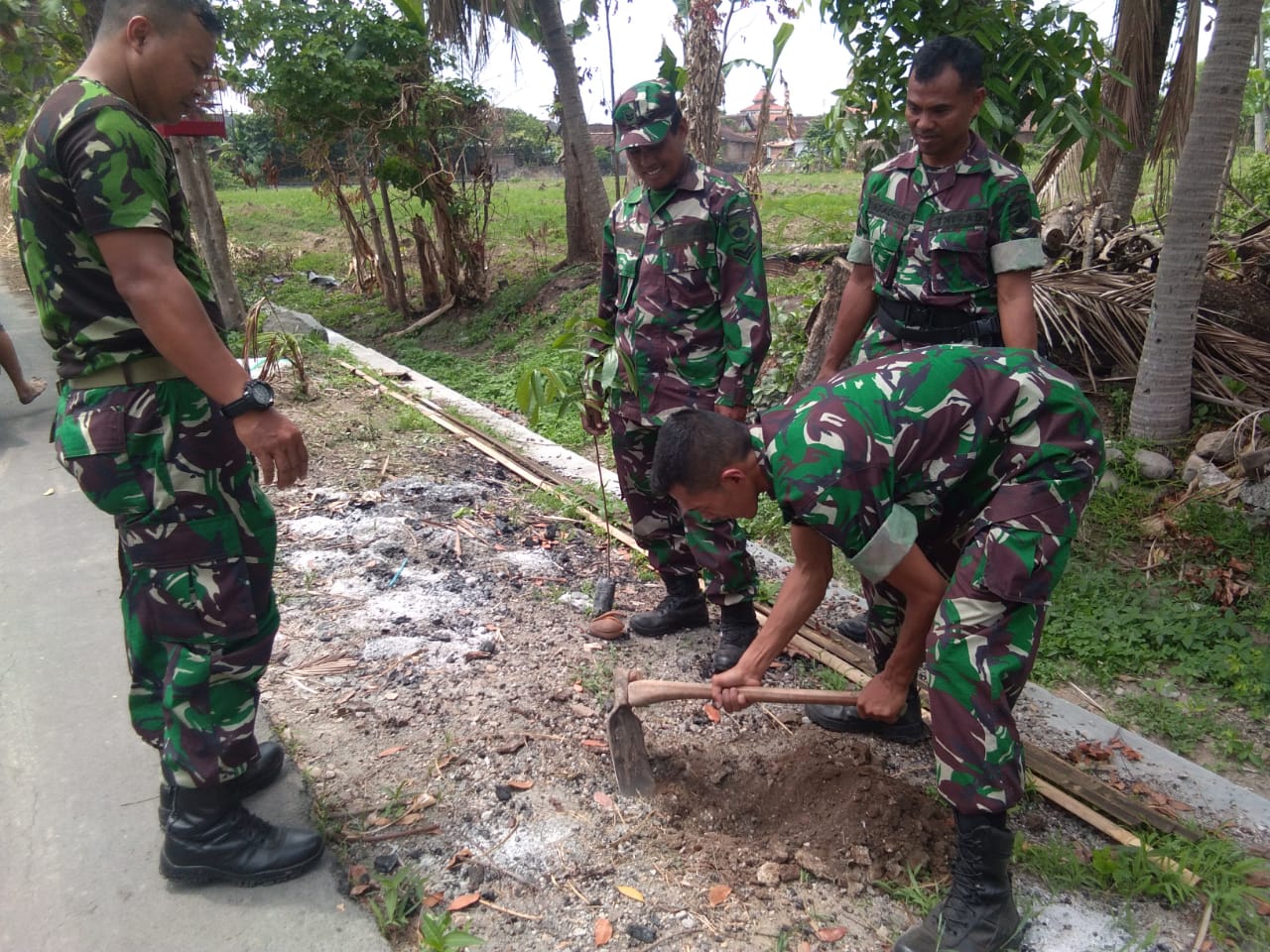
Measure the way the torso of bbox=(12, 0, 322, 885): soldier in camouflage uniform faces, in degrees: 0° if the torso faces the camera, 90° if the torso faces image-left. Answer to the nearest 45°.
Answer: approximately 270°

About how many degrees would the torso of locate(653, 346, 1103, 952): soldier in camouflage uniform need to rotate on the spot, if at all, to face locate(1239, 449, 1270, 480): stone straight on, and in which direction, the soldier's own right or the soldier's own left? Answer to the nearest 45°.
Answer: approximately 135° to the soldier's own right

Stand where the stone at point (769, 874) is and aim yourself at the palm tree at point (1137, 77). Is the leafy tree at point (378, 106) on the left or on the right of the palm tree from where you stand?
left

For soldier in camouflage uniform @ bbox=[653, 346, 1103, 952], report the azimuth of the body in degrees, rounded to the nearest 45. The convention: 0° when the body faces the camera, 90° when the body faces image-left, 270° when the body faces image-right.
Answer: approximately 90°

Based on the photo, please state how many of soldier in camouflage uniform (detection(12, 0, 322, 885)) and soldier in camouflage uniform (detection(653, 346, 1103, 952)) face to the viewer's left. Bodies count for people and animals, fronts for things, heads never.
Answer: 1

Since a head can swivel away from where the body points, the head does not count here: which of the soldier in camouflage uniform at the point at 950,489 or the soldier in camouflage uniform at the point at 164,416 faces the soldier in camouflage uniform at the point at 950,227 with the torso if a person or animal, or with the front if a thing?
the soldier in camouflage uniform at the point at 164,416

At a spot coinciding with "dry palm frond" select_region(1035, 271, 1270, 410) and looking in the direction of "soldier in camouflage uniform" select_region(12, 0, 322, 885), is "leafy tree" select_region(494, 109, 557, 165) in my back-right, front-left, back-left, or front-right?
back-right

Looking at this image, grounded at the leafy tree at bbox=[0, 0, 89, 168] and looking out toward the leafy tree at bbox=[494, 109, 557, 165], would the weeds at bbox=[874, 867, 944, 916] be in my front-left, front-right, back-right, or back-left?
back-right
